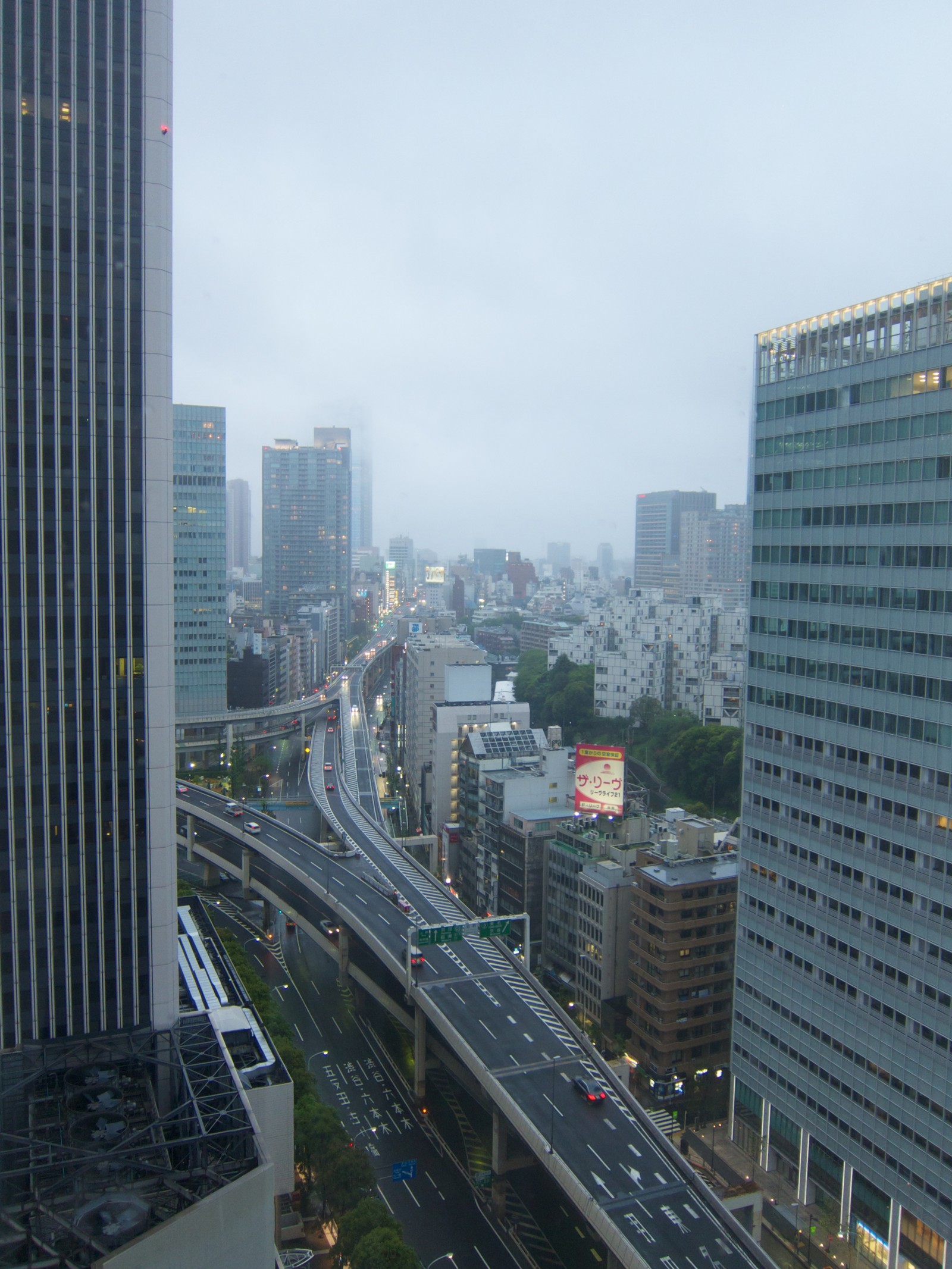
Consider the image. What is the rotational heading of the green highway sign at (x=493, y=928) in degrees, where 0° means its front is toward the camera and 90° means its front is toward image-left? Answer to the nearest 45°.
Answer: approximately 0°

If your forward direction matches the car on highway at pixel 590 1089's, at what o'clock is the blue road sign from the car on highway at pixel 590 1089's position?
The blue road sign is roughly at 10 o'clock from the car on highway.

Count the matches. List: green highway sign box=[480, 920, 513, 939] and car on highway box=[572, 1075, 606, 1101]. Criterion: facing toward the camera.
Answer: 1

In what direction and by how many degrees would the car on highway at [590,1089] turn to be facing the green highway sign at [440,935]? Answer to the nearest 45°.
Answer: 0° — it already faces it

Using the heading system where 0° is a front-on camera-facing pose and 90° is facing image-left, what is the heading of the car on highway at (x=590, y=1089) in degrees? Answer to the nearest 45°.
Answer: approximately 135°

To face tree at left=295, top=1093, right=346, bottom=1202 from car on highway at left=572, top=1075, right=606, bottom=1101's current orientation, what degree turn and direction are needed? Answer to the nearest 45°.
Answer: approximately 45° to its left
